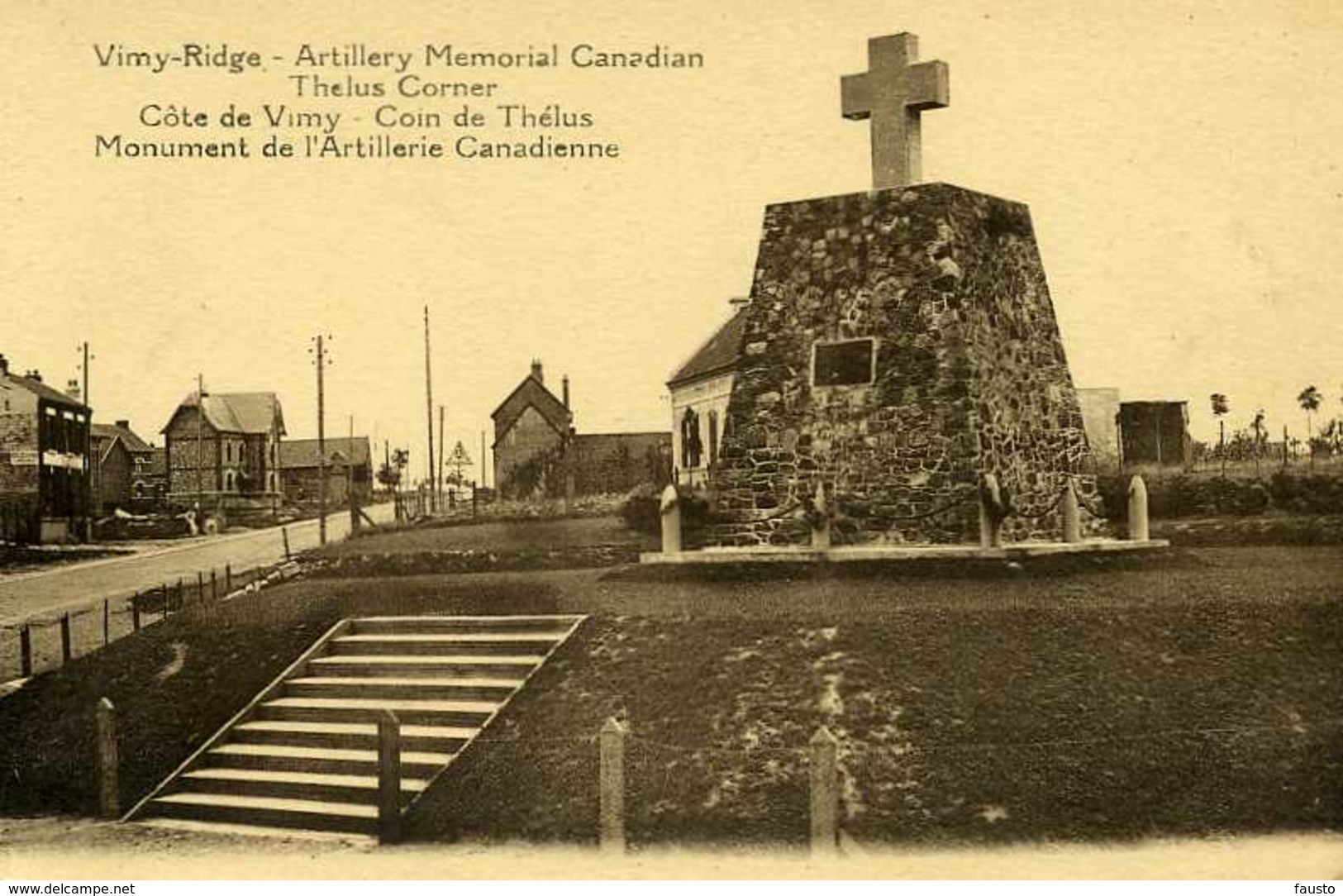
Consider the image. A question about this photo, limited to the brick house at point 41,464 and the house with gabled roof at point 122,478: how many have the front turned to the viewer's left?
0

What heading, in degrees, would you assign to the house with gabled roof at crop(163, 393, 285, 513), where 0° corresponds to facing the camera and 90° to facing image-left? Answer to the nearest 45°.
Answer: approximately 315°

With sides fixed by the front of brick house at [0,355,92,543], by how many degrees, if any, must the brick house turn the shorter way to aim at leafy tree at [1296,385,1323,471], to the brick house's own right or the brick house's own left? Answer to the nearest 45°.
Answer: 0° — it already faces it

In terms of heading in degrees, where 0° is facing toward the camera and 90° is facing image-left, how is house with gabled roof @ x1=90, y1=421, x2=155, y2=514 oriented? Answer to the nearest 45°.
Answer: approximately 315°

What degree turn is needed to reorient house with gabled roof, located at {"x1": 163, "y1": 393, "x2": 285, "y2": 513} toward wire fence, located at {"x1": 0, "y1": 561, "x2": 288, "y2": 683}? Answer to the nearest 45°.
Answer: approximately 45° to its right

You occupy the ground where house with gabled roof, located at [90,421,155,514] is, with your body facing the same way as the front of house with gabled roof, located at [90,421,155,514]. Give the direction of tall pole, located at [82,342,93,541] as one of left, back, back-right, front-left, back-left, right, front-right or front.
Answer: front-right

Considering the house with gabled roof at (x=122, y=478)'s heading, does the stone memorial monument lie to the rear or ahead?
ahead

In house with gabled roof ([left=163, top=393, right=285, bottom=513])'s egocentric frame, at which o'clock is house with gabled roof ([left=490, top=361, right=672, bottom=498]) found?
house with gabled roof ([left=490, top=361, right=672, bottom=498]) is roughly at 11 o'clock from house with gabled roof ([left=163, top=393, right=285, bottom=513]).

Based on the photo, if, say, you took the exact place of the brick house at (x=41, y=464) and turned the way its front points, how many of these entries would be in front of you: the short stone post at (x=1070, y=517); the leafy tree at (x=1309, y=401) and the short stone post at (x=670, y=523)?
3

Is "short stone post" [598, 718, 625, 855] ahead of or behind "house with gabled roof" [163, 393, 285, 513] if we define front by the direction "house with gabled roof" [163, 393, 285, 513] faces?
ahead
